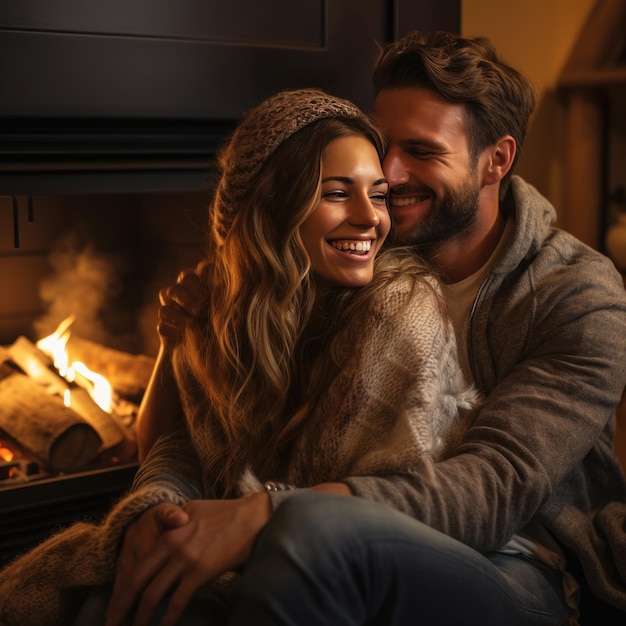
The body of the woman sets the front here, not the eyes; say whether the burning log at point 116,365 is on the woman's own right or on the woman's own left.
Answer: on the woman's own right

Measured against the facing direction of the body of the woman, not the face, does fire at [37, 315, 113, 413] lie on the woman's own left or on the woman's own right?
on the woman's own right

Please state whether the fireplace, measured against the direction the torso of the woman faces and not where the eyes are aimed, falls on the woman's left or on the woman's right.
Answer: on the woman's right

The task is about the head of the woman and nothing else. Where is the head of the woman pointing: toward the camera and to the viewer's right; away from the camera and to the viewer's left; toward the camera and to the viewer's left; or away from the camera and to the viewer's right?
toward the camera and to the viewer's right

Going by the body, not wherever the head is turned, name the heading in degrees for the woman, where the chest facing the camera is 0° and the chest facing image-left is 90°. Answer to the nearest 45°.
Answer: approximately 45°

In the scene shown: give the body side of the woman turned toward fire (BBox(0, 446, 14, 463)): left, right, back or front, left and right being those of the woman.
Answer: right
